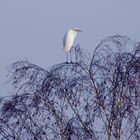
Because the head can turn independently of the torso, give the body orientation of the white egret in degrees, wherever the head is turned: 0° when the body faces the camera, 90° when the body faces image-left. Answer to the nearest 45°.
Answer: approximately 270°
